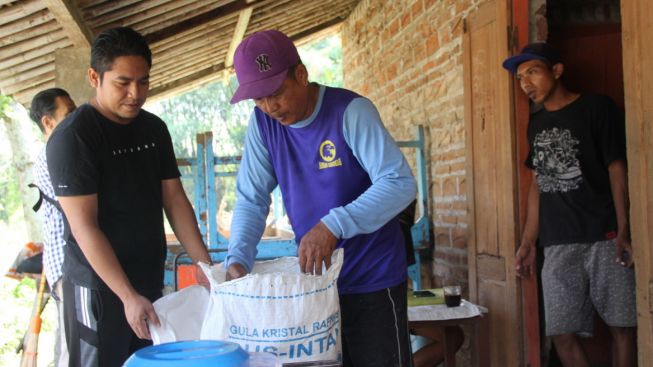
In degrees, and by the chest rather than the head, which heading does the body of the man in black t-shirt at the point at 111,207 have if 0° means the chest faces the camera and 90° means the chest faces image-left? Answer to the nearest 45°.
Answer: approximately 315°

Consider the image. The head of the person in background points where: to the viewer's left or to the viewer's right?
to the viewer's right

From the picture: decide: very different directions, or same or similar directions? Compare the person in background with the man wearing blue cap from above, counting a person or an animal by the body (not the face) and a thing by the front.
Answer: very different directions

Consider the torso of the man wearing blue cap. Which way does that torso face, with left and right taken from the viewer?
facing the viewer and to the left of the viewer

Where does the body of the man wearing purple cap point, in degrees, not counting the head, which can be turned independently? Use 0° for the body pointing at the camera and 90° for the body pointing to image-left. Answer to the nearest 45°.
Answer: approximately 45°

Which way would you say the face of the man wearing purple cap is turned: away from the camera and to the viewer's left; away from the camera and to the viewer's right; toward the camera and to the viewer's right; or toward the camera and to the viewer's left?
toward the camera and to the viewer's left

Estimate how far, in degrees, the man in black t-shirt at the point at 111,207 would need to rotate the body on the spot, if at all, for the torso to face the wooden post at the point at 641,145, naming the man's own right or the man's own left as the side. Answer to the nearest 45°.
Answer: approximately 45° to the man's own left

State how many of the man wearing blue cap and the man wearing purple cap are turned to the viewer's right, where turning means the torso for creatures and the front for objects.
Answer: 0

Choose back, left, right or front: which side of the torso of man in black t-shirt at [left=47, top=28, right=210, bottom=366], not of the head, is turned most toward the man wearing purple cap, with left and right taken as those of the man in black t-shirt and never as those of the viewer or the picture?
front

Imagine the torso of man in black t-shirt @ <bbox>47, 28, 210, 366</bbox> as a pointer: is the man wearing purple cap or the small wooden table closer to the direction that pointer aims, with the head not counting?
the man wearing purple cap

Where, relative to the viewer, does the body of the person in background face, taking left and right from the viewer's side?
facing to the right of the viewer

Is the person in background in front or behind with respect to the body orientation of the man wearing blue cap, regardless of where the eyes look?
in front

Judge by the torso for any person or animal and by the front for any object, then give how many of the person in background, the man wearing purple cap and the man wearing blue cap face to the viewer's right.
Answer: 1
